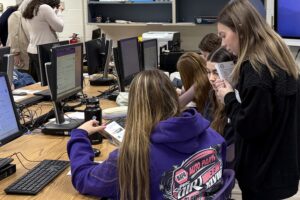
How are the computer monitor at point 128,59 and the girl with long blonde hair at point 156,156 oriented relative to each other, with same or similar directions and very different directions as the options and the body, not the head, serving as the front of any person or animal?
very different directions

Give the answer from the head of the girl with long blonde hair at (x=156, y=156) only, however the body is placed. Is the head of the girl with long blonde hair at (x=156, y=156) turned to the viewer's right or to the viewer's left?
to the viewer's left

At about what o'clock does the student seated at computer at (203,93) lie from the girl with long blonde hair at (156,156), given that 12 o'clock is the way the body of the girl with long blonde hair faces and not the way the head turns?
The student seated at computer is roughly at 2 o'clock from the girl with long blonde hair.

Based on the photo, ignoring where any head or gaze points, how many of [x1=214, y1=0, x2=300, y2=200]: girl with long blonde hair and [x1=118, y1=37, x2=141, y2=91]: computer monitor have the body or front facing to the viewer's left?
1

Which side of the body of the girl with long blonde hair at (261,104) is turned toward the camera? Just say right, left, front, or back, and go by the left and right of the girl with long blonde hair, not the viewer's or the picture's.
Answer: left

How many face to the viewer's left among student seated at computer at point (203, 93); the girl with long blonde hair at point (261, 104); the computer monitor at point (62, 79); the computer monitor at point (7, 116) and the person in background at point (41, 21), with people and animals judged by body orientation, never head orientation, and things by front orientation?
2

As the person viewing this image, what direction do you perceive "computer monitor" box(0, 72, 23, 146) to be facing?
facing the viewer and to the right of the viewer
